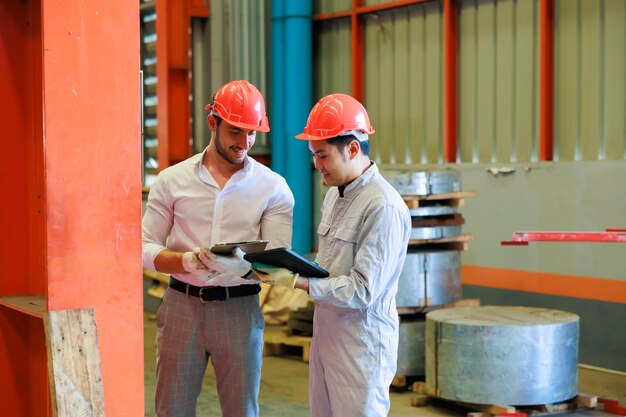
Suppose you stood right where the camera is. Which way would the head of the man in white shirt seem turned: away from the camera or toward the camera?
toward the camera

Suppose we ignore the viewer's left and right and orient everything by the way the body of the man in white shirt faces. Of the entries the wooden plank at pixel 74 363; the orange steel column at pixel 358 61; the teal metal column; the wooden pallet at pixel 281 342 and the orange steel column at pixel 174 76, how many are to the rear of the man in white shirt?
4

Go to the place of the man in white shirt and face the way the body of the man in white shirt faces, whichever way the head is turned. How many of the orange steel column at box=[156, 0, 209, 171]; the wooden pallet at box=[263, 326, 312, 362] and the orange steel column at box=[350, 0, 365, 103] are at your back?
3

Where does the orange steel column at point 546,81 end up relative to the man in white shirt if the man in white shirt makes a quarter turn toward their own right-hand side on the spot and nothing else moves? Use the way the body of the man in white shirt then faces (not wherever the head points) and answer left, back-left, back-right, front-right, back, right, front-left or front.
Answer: back-right

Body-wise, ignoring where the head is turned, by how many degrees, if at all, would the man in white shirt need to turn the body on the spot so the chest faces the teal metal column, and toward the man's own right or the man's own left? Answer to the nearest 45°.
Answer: approximately 180°

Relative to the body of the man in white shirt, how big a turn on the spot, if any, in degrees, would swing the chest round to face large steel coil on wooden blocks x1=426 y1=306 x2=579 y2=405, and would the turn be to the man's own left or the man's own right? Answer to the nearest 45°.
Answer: approximately 135° to the man's own left

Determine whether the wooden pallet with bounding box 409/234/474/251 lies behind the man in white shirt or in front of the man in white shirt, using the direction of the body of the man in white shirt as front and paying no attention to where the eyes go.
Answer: behind

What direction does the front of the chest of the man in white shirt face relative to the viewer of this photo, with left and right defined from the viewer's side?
facing the viewer

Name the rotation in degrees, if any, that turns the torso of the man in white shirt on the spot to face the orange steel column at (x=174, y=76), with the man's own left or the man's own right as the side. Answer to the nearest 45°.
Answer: approximately 180°

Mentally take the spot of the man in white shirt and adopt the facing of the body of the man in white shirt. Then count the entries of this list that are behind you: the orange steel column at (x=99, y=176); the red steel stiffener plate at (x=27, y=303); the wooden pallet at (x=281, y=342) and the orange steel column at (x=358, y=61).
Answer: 2

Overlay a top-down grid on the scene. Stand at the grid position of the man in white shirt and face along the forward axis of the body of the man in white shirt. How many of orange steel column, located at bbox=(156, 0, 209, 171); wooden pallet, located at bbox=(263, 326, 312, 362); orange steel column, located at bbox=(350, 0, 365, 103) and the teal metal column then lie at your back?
4

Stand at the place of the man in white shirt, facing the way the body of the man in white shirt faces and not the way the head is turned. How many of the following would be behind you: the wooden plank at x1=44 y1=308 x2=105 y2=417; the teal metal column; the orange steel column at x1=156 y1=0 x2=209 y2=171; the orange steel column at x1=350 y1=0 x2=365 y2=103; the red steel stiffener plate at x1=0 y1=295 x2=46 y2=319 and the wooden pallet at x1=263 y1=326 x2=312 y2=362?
4

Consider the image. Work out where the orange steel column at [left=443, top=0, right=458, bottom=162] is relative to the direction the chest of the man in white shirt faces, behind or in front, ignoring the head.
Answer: behind
